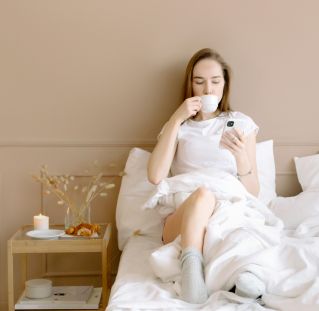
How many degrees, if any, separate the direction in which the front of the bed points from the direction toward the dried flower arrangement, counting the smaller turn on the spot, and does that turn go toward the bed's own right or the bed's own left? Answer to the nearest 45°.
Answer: approximately 135° to the bed's own right

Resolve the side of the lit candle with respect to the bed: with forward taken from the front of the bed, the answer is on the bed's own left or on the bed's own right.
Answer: on the bed's own right

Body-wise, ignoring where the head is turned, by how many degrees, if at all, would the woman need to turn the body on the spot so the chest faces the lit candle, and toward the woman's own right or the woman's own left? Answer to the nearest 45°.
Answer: approximately 90° to the woman's own right

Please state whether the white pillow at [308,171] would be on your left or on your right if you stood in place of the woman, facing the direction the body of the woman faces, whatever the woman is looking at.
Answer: on your left

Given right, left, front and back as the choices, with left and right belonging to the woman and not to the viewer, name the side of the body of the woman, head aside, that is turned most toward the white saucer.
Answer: right

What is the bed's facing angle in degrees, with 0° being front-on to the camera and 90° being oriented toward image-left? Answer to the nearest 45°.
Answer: approximately 0°
